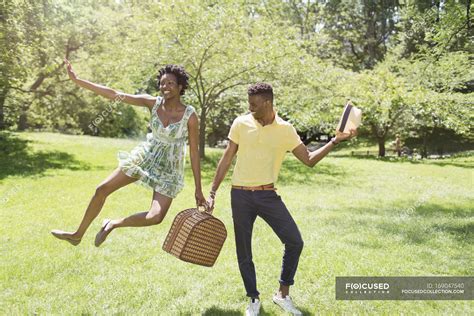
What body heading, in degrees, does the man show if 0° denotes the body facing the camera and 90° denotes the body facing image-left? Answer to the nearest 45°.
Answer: approximately 0°

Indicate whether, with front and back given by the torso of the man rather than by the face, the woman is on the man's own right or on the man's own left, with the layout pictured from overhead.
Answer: on the man's own right

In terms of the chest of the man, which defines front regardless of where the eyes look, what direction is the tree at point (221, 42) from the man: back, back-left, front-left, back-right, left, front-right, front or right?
back
